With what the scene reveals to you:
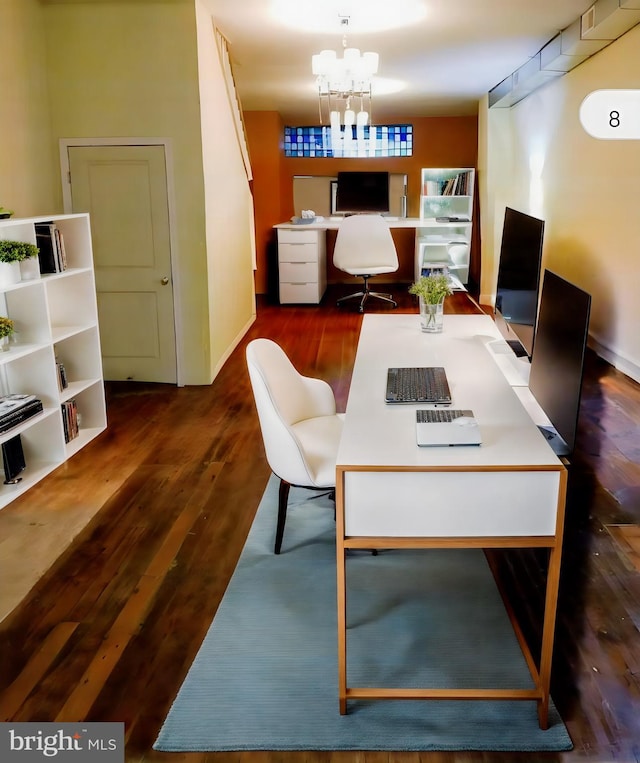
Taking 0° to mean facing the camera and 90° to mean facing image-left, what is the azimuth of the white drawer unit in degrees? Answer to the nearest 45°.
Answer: approximately 0°

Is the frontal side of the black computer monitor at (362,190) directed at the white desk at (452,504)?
yes

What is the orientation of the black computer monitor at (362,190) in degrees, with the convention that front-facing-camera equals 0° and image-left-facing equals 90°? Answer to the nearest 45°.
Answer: approximately 0°

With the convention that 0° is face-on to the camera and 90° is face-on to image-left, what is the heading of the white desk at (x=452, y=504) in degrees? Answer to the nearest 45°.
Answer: approximately 90°

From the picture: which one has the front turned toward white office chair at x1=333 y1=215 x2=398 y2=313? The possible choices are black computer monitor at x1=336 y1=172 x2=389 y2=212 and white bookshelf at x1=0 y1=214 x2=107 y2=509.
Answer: the black computer monitor

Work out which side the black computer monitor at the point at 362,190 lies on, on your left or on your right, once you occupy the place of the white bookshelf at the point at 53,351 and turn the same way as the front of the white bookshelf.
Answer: on your left

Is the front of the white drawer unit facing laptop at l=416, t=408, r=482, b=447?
yes

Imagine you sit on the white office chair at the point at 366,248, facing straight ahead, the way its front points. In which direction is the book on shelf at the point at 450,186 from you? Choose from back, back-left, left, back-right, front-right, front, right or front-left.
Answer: front-right

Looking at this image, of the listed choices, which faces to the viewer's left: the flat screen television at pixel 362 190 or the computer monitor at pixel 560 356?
the computer monitor

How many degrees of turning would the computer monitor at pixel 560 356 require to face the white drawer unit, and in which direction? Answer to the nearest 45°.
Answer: approximately 45° to its right

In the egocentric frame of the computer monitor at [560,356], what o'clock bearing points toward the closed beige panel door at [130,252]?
The closed beige panel door is roughly at 1 o'clock from the computer monitor.

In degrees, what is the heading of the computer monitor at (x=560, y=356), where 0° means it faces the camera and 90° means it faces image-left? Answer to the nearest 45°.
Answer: approximately 90°
